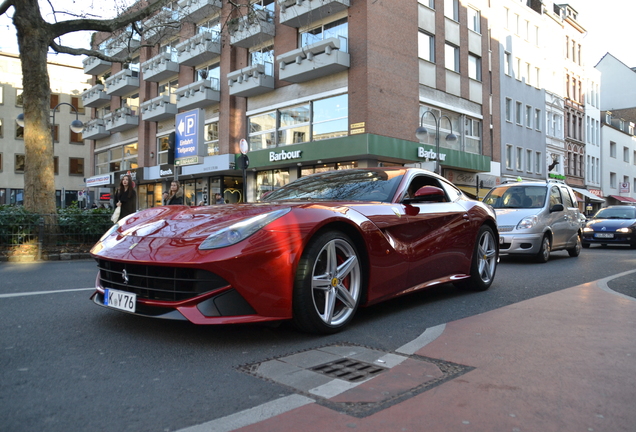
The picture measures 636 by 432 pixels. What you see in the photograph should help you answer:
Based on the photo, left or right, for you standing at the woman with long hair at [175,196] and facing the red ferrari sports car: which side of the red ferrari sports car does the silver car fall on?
left

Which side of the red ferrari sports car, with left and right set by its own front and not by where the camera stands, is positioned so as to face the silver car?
back

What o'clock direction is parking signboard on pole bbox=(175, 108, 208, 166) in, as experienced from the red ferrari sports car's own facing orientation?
The parking signboard on pole is roughly at 4 o'clock from the red ferrari sports car.

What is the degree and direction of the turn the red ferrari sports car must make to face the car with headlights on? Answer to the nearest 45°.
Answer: approximately 180°

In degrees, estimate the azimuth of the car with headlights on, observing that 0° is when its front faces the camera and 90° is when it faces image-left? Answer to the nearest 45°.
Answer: approximately 45°

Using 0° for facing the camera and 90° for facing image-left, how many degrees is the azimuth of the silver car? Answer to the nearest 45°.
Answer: approximately 45°

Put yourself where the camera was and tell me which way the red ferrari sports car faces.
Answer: facing the viewer and to the left of the viewer
